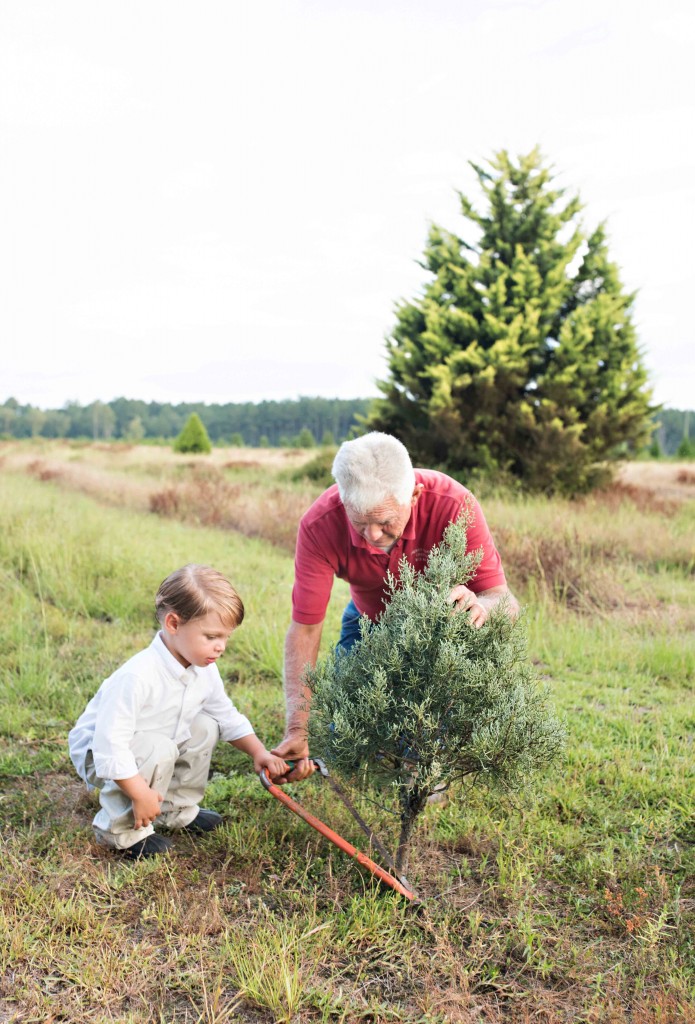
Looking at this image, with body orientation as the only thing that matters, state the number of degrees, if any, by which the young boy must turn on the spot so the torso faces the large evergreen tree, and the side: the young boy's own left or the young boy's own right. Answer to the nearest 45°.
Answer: approximately 90° to the young boy's own left

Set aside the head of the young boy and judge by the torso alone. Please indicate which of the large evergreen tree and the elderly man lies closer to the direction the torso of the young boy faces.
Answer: the elderly man

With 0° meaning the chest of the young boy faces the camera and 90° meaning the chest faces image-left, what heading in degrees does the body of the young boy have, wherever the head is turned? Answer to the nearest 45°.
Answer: approximately 315°

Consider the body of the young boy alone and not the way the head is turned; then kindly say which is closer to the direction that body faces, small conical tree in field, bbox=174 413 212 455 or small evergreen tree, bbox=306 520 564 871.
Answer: the small evergreen tree

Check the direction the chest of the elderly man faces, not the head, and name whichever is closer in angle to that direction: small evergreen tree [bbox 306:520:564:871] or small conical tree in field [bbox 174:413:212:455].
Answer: the small evergreen tree

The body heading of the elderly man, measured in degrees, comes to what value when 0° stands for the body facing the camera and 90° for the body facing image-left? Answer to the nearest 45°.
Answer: approximately 0°

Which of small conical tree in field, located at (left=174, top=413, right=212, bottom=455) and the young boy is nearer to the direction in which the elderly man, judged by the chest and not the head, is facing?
the young boy

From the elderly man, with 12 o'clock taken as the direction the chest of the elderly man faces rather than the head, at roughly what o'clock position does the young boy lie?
The young boy is roughly at 2 o'clock from the elderly man.

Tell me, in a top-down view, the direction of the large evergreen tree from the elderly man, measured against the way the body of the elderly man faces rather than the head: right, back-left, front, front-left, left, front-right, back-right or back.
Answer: back

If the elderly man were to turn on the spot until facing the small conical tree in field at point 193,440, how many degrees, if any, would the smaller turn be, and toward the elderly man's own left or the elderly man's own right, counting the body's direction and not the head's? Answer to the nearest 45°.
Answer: approximately 180°
